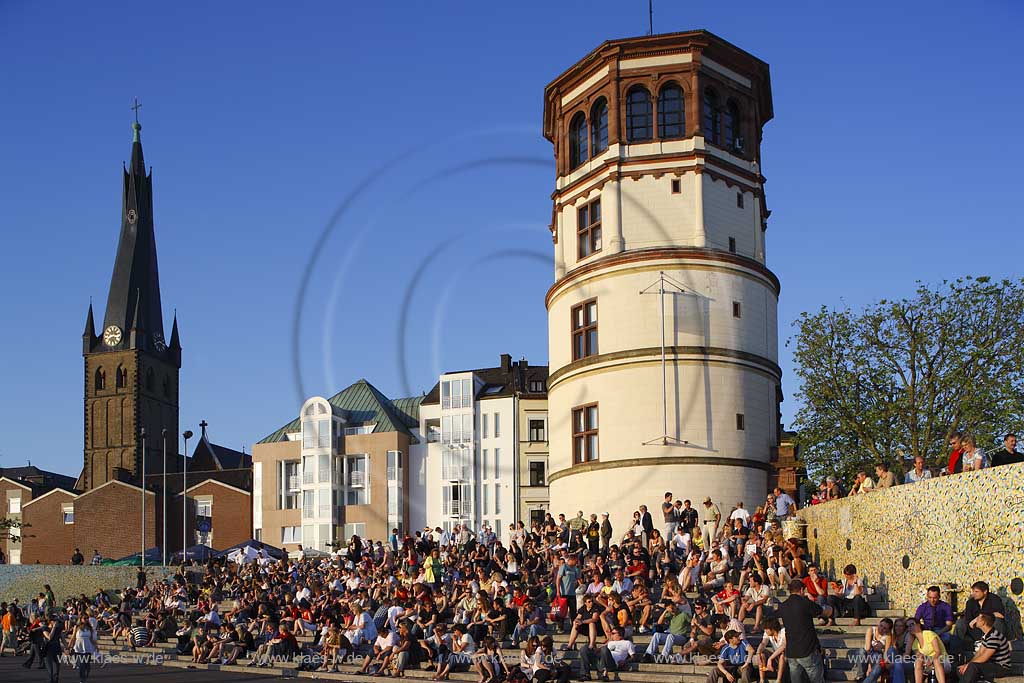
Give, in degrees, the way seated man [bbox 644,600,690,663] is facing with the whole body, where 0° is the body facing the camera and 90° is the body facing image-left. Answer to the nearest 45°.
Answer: approximately 45°

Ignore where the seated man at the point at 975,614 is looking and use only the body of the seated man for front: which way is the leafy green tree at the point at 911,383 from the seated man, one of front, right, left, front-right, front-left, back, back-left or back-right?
back-right

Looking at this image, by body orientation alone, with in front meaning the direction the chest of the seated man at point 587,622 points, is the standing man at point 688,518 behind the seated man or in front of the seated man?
behind

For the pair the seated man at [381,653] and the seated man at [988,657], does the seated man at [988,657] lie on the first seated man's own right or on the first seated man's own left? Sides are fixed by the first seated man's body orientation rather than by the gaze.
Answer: on the first seated man's own left

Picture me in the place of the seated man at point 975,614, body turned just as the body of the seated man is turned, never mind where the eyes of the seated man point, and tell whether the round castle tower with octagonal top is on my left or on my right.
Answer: on my right

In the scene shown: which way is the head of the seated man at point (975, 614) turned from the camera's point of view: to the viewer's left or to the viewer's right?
to the viewer's left

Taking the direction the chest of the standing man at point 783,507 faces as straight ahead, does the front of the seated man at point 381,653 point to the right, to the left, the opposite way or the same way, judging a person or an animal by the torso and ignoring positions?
the same way

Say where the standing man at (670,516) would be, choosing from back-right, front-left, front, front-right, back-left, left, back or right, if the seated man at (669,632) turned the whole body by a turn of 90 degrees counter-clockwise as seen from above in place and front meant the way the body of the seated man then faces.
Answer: back-left

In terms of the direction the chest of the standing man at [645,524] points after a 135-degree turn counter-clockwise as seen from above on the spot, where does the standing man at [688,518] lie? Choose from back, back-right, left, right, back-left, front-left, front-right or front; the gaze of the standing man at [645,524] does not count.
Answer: front

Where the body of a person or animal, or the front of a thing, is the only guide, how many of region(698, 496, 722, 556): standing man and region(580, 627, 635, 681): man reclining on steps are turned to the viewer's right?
0

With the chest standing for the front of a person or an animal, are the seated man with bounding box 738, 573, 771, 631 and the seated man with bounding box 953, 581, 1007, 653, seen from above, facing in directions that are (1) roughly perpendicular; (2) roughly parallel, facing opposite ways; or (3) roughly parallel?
roughly parallel

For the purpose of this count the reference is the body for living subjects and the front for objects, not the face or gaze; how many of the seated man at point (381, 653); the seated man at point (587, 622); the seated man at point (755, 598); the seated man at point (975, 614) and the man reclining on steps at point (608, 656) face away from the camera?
0

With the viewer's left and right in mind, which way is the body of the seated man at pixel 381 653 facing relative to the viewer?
facing the viewer and to the left of the viewer

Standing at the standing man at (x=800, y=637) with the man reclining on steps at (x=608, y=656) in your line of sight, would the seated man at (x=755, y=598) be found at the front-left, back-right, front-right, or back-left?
front-right
